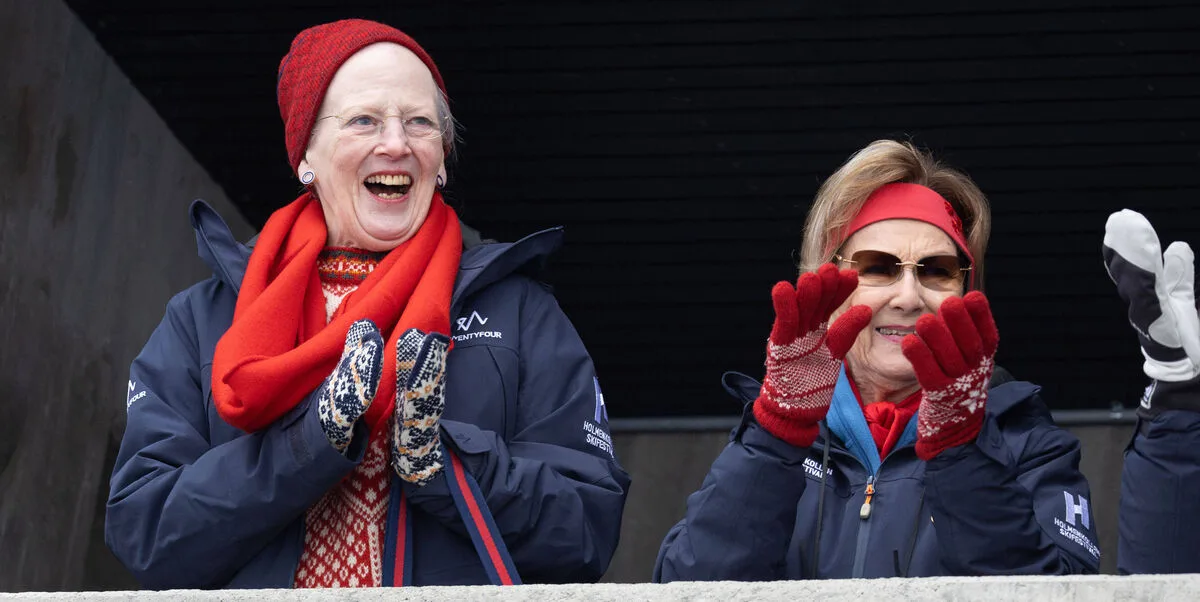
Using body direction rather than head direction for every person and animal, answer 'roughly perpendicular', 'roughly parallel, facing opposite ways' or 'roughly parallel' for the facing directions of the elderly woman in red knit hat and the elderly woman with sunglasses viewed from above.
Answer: roughly parallel

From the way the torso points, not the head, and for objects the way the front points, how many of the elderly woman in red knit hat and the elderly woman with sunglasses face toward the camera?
2

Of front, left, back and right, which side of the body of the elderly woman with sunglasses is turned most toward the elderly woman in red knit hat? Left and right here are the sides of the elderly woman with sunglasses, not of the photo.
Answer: right

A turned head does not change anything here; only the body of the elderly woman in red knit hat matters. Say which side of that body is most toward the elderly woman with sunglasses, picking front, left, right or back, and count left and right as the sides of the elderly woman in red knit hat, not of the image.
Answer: left

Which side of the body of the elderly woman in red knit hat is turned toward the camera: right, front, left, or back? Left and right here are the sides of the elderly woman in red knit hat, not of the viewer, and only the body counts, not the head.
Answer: front

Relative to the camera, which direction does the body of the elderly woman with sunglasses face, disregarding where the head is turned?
toward the camera

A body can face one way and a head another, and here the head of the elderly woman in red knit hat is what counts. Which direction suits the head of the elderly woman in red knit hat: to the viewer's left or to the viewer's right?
to the viewer's right
